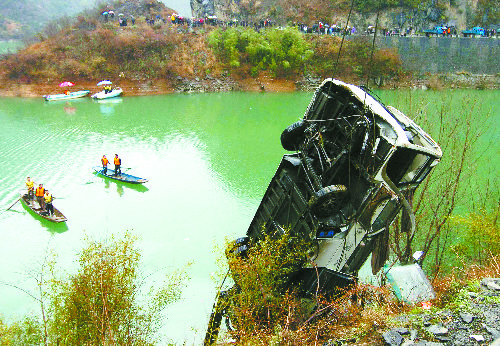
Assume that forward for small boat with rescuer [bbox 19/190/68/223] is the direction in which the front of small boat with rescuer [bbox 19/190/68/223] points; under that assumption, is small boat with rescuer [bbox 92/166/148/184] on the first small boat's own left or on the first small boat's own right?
on the first small boat's own left

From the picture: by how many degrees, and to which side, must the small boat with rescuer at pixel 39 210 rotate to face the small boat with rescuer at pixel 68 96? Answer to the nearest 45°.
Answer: approximately 135° to its left

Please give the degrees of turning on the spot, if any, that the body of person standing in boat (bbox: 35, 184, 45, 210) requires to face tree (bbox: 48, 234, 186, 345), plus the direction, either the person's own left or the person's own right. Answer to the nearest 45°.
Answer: approximately 45° to the person's own right

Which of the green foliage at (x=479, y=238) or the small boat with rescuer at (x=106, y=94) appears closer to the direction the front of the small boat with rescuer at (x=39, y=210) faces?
the green foliage

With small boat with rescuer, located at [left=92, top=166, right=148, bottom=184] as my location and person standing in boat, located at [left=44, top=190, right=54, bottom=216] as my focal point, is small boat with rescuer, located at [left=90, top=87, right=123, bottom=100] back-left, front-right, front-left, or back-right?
back-right

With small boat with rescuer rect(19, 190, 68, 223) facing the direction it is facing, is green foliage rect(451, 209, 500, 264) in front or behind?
in front

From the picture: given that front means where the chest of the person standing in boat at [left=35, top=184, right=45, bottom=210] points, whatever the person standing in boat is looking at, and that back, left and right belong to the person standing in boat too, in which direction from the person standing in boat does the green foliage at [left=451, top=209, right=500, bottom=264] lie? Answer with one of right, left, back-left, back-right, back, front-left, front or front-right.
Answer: front

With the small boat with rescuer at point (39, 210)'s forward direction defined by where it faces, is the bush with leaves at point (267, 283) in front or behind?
in front

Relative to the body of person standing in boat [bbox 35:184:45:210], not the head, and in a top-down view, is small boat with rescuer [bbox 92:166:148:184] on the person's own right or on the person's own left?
on the person's own left

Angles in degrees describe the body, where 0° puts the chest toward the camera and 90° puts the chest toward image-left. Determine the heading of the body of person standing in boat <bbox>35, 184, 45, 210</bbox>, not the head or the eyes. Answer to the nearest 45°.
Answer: approximately 315°
